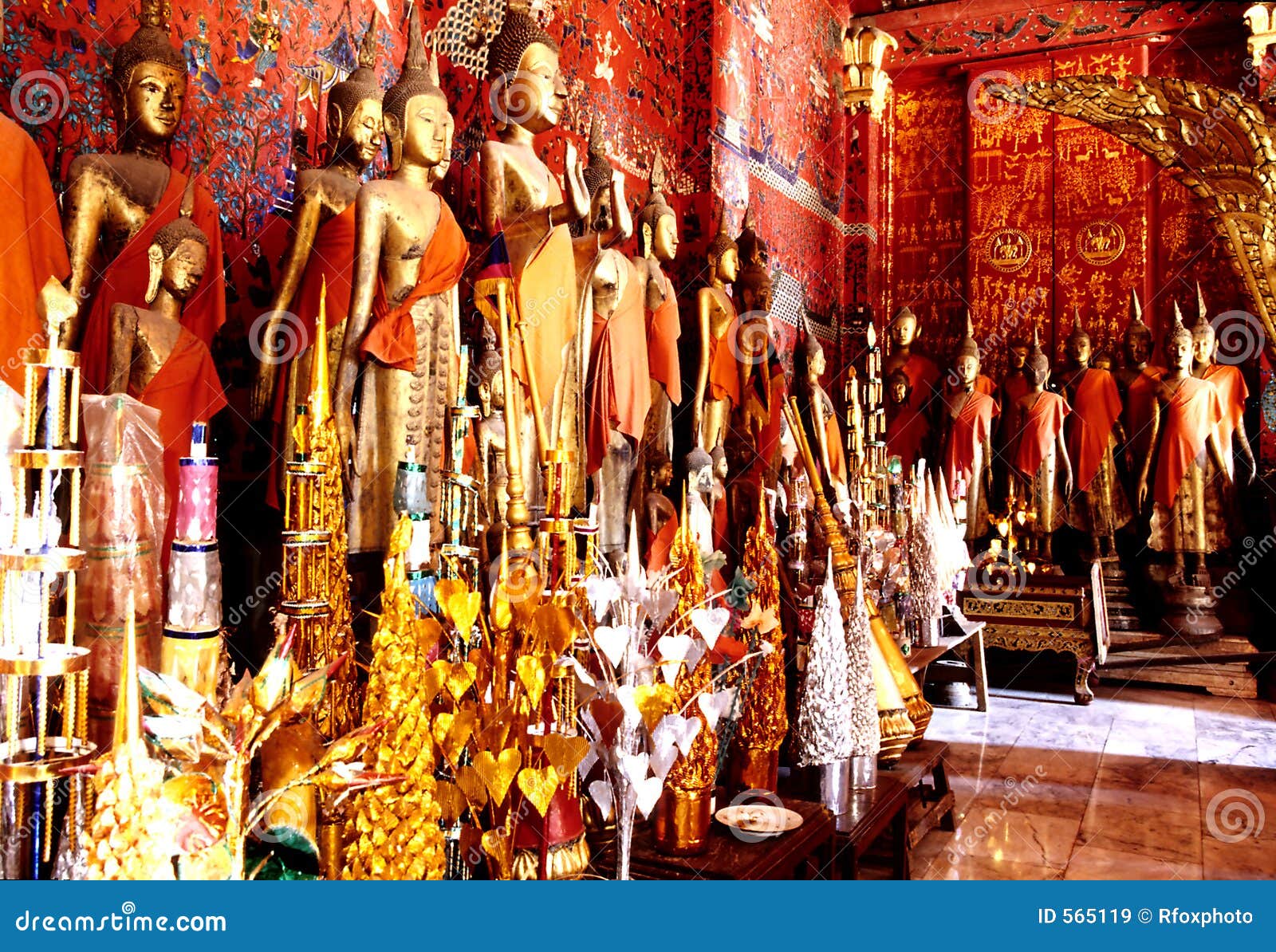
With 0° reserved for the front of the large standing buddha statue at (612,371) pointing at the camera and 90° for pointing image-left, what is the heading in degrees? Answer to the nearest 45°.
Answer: approximately 315°

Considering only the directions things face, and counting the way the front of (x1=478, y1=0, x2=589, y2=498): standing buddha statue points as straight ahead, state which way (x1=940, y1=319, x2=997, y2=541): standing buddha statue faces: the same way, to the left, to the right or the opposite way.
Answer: to the right

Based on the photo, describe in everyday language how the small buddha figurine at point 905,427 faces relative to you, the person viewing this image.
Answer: facing the viewer

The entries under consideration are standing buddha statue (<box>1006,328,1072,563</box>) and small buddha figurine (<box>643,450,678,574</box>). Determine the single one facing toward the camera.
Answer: the standing buddha statue

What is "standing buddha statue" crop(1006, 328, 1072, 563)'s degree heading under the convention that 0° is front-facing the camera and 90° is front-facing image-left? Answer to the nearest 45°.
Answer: approximately 0°

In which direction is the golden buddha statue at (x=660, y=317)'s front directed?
to the viewer's right

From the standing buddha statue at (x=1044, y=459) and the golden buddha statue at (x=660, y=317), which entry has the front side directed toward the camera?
the standing buddha statue

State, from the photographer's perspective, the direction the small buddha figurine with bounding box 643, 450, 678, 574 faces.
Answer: facing to the right of the viewer

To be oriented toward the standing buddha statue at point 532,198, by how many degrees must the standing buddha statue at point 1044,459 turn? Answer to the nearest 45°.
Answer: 0° — it already faces it

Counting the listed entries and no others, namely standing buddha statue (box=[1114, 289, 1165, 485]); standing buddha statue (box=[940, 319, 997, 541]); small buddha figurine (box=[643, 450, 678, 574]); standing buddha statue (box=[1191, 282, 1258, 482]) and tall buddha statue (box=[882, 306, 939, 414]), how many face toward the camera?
4

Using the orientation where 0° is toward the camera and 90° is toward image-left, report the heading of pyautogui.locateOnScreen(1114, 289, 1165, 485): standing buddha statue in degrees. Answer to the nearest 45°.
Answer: approximately 0°

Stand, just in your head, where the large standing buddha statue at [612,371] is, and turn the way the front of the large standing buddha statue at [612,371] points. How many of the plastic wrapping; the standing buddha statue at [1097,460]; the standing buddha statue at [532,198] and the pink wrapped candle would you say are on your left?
1

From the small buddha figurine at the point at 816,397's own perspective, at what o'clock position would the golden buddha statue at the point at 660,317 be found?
the golden buddha statue at the point at 660,317 is roughly at 2 o'clock from the small buddha figurine at the point at 816,397.

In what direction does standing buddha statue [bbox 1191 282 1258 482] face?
toward the camera

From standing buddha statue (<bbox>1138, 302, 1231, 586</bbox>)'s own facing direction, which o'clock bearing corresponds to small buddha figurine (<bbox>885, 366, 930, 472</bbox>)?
The small buddha figurine is roughly at 3 o'clock from the standing buddha statue.

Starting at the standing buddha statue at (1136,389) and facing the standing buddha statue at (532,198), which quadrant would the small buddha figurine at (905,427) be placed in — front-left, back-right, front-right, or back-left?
front-right

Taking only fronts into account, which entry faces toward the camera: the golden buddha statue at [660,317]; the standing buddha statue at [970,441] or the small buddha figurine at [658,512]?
the standing buddha statue
